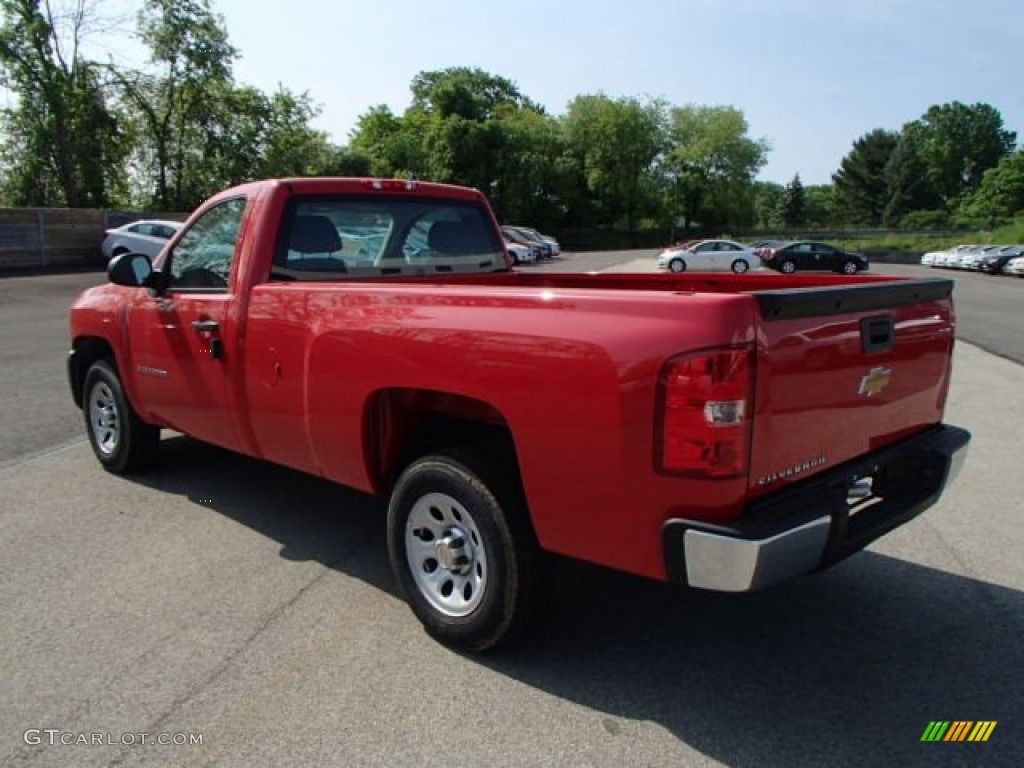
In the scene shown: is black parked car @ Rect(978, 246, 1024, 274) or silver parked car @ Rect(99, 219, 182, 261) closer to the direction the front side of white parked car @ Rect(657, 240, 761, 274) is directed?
the silver parked car

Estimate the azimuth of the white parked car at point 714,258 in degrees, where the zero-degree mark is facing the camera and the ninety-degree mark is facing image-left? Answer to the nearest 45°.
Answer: approximately 90°

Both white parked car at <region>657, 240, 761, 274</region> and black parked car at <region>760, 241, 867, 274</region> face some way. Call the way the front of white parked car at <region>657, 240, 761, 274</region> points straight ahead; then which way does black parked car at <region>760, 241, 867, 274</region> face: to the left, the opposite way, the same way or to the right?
the opposite way

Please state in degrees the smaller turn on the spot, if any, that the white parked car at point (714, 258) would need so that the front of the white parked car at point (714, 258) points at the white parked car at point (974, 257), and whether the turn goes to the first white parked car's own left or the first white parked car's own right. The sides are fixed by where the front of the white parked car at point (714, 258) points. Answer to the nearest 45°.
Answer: approximately 135° to the first white parked car's own right

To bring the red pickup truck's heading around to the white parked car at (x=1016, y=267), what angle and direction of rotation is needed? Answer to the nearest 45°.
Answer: approximately 90° to its right

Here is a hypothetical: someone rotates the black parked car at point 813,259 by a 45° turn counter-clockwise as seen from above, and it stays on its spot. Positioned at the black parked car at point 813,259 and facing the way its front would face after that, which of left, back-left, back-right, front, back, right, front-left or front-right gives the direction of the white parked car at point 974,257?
front

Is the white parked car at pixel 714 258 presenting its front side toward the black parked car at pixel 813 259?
no

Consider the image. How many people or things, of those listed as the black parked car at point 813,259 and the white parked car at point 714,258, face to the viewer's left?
1

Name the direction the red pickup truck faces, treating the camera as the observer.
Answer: facing away from the viewer and to the left of the viewer

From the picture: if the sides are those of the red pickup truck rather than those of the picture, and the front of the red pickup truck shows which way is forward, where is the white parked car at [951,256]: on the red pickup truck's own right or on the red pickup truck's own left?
on the red pickup truck's own right

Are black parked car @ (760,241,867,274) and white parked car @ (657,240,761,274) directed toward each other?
no

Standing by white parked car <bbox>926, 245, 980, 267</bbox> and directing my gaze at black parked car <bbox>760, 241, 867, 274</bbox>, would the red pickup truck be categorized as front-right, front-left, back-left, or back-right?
front-left

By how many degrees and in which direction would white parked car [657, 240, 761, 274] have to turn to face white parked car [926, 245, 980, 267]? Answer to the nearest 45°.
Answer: approximately 135° to its right

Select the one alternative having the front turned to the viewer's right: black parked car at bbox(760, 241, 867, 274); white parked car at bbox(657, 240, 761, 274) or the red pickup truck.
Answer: the black parked car

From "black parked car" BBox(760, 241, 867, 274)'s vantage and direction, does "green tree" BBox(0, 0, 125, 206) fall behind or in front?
behind

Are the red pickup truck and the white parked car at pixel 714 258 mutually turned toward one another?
no

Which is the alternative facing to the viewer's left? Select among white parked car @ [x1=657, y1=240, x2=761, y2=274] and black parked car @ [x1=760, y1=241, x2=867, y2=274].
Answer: the white parked car

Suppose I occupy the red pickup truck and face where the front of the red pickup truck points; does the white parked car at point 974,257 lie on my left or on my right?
on my right

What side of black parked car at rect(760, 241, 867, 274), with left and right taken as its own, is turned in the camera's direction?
right

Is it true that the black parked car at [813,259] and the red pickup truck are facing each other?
no

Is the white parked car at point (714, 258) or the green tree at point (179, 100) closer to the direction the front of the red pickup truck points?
the green tree

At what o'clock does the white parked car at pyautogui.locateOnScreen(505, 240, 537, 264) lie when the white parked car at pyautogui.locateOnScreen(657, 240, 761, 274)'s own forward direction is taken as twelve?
the white parked car at pyautogui.locateOnScreen(505, 240, 537, 264) is roughly at 1 o'clock from the white parked car at pyautogui.locateOnScreen(657, 240, 761, 274).

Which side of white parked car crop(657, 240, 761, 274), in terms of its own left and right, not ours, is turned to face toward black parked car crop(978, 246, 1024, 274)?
back
